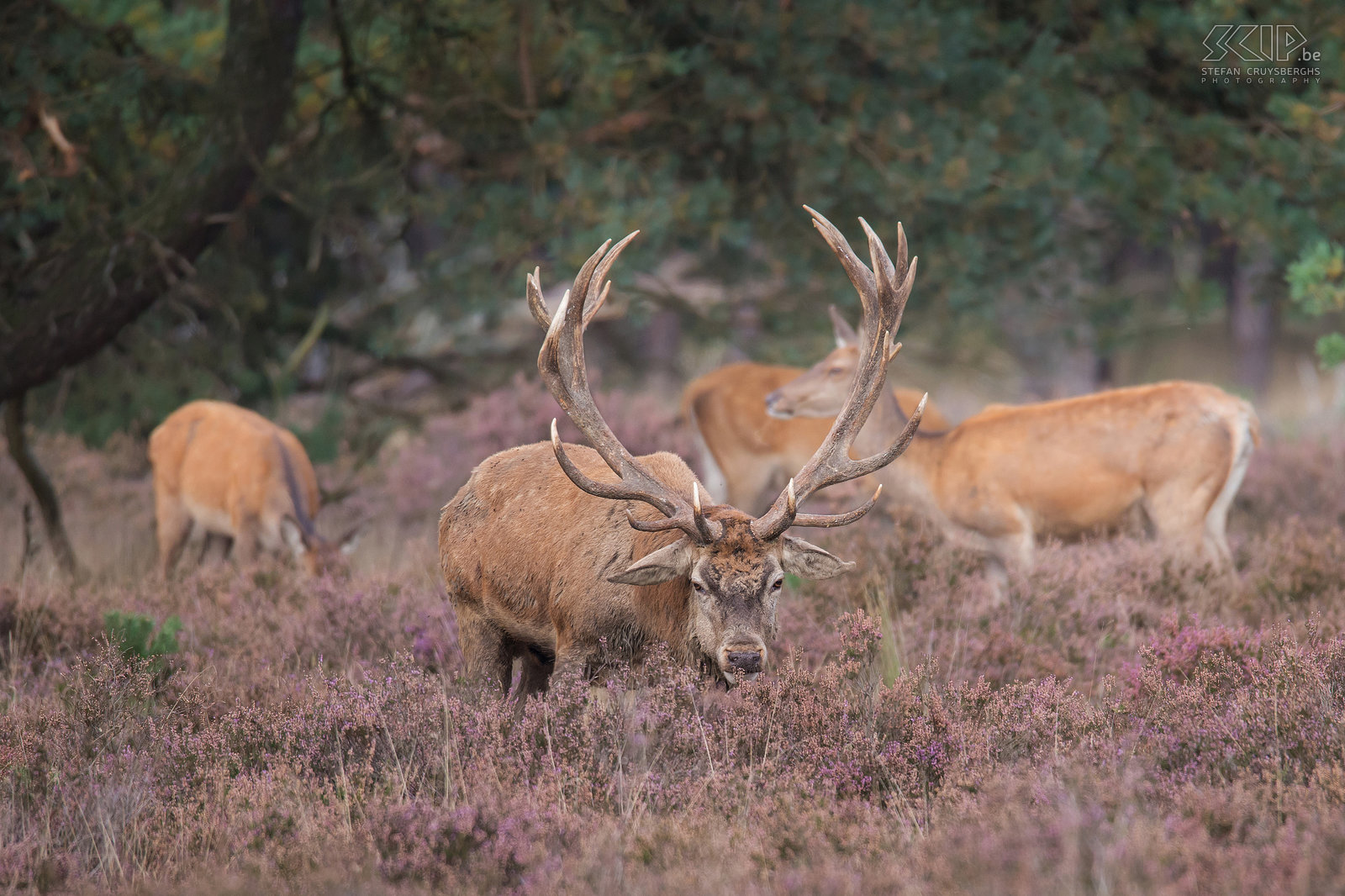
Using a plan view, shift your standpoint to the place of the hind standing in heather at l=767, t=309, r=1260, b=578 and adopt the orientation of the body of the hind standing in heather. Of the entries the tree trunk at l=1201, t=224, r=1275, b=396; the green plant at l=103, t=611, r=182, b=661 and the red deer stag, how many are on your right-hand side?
1

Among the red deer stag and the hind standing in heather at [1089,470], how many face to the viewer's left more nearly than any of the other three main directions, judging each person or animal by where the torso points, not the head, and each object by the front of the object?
1

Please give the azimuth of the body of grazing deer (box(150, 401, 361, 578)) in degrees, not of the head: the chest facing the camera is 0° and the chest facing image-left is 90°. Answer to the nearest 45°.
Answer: approximately 315°

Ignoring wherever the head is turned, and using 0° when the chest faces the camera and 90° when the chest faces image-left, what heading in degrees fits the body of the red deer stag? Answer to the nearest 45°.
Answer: approximately 315°

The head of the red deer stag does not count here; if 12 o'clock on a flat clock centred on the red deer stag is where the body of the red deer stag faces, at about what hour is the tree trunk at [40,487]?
The tree trunk is roughly at 6 o'clock from the red deer stag.

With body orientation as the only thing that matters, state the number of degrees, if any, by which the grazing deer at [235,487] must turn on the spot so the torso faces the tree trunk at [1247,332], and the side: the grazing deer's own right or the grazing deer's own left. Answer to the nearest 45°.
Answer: approximately 90° to the grazing deer's own left

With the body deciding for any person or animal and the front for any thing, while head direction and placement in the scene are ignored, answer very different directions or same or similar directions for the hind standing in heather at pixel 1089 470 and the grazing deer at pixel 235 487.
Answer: very different directions

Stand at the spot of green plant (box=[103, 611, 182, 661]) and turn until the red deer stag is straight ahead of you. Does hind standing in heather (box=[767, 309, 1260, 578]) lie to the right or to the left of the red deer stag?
left

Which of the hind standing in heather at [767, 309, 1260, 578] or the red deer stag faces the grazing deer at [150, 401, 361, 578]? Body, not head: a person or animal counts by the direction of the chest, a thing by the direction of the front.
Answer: the hind standing in heather

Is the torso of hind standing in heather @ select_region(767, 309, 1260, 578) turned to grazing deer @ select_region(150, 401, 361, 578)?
yes

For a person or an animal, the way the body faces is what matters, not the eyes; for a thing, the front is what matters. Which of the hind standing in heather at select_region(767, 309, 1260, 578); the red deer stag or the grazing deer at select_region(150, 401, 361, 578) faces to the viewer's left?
the hind standing in heather

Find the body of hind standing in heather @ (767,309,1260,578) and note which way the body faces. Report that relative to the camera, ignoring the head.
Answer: to the viewer's left
